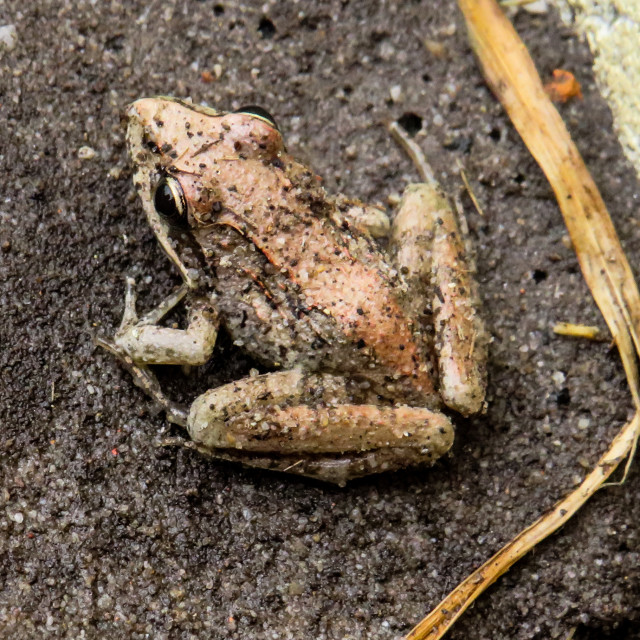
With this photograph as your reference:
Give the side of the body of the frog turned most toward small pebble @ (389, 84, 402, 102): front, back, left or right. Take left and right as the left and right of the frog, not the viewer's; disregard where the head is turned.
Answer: right

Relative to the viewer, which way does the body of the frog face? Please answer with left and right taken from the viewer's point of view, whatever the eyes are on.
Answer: facing away from the viewer and to the left of the viewer

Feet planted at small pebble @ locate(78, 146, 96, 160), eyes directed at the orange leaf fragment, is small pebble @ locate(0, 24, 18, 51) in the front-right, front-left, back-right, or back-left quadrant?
back-left

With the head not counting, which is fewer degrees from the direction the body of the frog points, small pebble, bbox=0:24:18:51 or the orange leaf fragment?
the small pebble

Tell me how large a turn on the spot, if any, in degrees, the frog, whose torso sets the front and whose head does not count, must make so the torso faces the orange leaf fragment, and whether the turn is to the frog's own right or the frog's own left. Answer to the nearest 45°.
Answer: approximately 90° to the frog's own right

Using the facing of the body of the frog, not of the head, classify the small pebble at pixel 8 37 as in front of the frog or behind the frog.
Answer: in front
